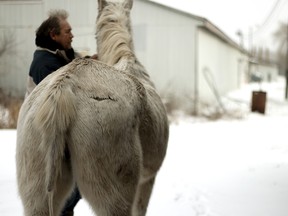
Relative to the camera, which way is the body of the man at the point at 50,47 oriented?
to the viewer's right

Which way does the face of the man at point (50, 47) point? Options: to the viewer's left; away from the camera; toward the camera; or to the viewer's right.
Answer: to the viewer's right

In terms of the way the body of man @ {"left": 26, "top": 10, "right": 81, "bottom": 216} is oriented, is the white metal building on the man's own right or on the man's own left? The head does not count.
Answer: on the man's own left

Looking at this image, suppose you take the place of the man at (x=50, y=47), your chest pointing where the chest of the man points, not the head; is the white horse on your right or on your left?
on your right

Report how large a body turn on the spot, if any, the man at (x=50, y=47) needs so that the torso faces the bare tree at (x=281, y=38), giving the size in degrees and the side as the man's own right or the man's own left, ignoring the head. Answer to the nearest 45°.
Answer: approximately 45° to the man's own left

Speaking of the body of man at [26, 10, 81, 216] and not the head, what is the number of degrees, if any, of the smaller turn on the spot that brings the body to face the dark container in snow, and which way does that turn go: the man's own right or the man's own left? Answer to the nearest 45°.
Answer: approximately 45° to the man's own left
